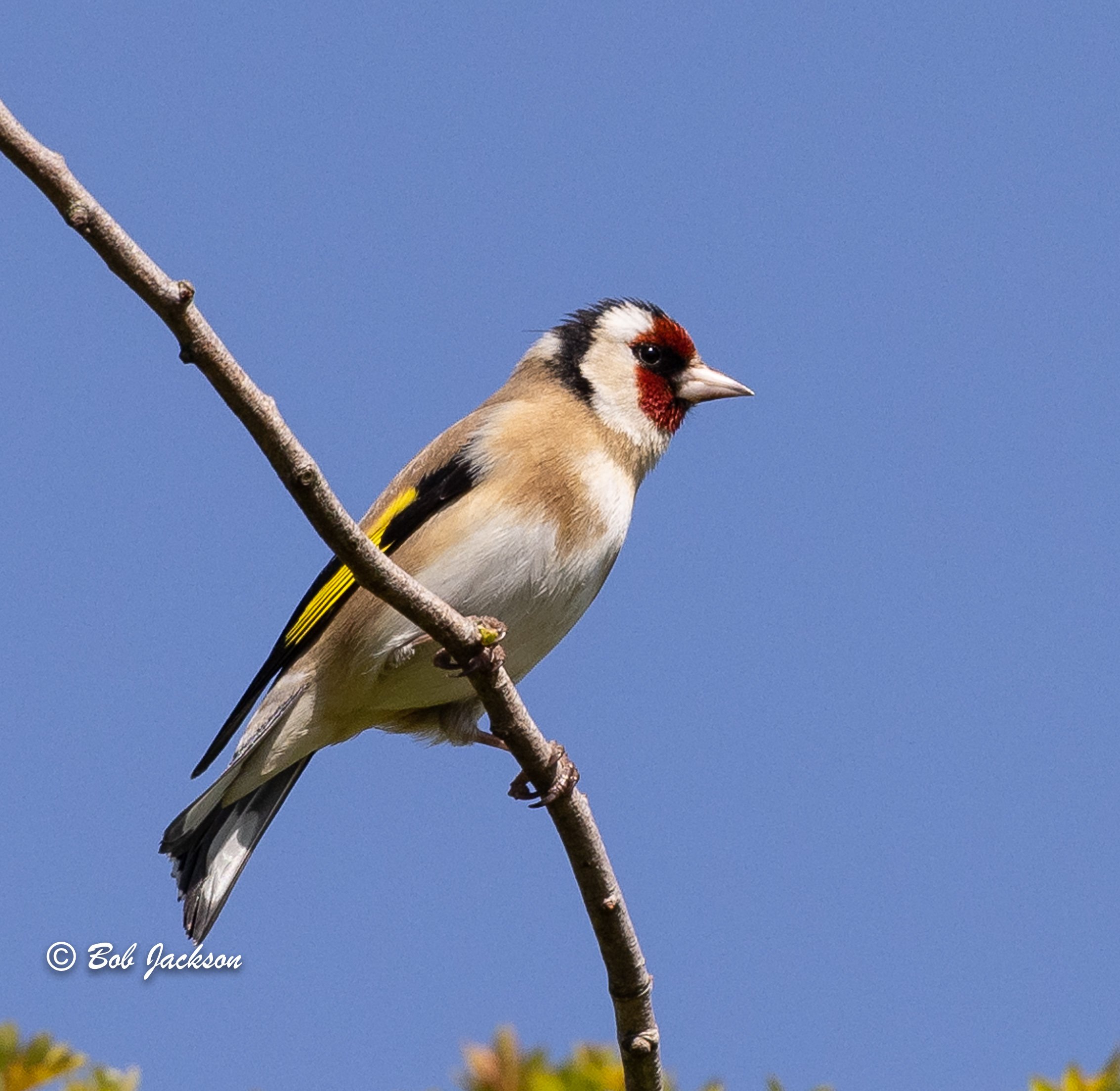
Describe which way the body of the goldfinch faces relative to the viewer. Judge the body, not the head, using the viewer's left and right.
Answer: facing to the right of the viewer
